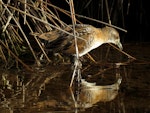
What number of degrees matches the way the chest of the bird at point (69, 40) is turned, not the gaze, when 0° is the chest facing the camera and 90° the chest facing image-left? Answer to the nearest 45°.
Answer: approximately 270°
